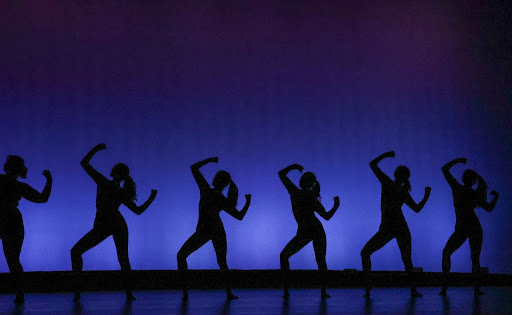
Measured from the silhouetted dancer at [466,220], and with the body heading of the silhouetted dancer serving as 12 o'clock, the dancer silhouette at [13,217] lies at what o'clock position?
The dancer silhouette is roughly at 2 o'clock from the silhouetted dancer.

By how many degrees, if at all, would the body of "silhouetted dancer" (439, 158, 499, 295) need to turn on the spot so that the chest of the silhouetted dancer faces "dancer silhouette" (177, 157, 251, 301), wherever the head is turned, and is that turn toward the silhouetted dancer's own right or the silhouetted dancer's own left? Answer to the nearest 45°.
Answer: approximately 45° to the silhouetted dancer's own right

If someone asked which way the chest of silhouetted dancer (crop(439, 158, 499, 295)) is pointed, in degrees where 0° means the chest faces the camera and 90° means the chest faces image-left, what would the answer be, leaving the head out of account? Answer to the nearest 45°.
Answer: approximately 0°

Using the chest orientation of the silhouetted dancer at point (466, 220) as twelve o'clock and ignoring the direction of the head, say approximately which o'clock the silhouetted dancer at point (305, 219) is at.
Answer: the silhouetted dancer at point (305, 219) is roughly at 2 o'clock from the silhouetted dancer at point (466, 220).

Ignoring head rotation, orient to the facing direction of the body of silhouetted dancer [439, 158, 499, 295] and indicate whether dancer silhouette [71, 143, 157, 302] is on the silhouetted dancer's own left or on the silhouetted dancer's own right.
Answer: on the silhouetted dancer's own right
